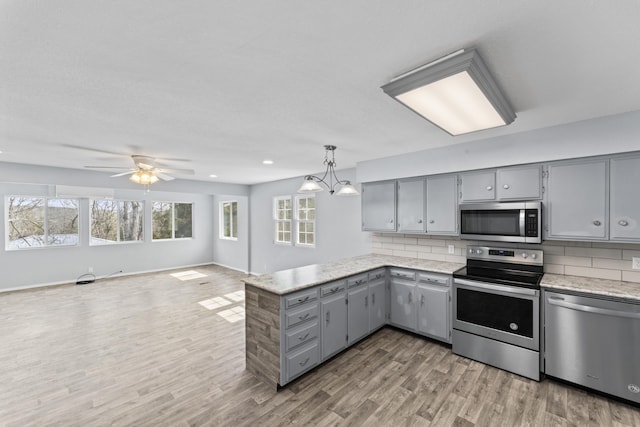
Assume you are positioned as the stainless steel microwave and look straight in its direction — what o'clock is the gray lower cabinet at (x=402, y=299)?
The gray lower cabinet is roughly at 3 o'clock from the stainless steel microwave.

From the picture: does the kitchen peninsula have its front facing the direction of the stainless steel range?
no

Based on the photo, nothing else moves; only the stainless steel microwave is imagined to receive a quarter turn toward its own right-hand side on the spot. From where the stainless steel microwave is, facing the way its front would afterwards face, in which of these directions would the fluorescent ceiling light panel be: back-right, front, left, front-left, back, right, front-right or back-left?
left

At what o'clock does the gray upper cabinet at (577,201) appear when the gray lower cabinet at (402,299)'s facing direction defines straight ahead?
The gray upper cabinet is roughly at 8 o'clock from the gray lower cabinet.

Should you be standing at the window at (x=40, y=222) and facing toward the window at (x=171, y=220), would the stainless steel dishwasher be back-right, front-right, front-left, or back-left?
front-right

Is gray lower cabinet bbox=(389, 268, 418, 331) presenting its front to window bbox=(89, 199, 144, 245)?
no

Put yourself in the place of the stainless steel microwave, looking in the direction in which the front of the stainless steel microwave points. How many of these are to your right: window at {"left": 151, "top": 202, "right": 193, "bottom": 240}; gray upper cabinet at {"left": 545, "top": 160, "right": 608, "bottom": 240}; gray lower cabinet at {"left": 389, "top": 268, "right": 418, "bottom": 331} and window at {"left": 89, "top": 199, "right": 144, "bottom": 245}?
3

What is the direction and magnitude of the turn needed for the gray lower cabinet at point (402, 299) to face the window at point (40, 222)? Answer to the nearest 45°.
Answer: approximately 45° to its right

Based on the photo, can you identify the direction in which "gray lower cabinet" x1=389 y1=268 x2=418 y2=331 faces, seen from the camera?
facing the viewer and to the left of the viewer

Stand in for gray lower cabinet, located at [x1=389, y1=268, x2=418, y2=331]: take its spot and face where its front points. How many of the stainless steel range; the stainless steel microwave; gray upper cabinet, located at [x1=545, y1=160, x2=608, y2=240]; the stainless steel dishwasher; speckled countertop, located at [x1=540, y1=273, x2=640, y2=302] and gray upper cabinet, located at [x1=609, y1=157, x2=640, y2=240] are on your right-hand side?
0

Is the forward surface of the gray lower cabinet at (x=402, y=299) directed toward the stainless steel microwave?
no

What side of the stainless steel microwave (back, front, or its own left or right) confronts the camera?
front

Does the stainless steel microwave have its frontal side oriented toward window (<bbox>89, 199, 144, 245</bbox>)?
no

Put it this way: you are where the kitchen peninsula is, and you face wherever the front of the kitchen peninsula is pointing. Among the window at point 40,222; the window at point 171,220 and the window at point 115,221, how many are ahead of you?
0
